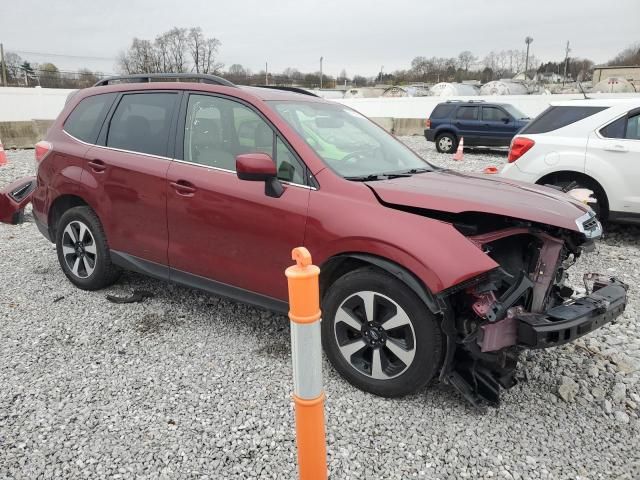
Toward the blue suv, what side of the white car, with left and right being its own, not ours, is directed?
left

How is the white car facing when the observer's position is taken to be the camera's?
facing to the right of the viewer

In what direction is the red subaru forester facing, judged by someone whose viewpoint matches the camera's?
facing the viewer and to the right of the viewer

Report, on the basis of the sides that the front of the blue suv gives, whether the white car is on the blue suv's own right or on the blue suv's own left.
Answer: on the blue suv's own right

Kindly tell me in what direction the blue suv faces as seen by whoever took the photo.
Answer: facing to the right of the viewer

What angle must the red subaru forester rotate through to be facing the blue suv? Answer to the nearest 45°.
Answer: approximately 135° to its left

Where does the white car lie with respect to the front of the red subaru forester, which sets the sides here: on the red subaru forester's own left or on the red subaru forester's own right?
on the red subaru forester's own left

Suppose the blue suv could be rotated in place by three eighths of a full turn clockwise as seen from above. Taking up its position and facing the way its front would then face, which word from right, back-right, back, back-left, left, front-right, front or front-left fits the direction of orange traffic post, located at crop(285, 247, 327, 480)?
front-left

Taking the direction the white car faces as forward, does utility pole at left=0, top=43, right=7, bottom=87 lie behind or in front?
behind

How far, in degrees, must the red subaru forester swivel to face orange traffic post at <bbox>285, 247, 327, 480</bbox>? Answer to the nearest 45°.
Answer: approximately 45° to its right

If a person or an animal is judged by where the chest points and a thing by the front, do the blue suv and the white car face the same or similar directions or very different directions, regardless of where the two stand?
same or similar directions

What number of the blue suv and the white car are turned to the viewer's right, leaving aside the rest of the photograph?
2
